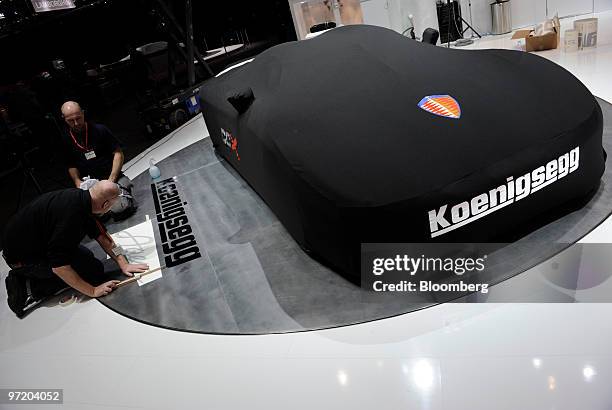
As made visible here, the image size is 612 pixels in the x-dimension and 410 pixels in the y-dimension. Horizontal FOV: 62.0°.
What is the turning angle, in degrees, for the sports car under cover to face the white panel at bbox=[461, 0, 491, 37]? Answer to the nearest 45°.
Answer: approximately 135° to its left

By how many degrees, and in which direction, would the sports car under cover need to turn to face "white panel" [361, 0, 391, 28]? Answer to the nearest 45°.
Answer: approximately 135° to its left

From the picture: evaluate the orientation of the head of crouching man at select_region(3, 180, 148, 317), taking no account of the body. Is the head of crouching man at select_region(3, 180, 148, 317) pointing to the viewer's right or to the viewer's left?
to the viewer's right

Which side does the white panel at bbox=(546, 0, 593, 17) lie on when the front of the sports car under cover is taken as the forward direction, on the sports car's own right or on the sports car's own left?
on the sports car's own left

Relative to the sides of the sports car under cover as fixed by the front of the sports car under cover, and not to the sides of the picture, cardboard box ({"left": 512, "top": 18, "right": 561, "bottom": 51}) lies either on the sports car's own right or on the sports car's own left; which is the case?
on the sports car's own left

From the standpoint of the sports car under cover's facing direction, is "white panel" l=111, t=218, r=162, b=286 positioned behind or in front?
behind

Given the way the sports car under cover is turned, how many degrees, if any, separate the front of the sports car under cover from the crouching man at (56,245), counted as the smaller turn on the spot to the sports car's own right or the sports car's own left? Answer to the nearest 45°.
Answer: approximately 135° to the sports car's own right

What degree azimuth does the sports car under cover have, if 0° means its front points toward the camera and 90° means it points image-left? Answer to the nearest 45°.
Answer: approximately 315°
